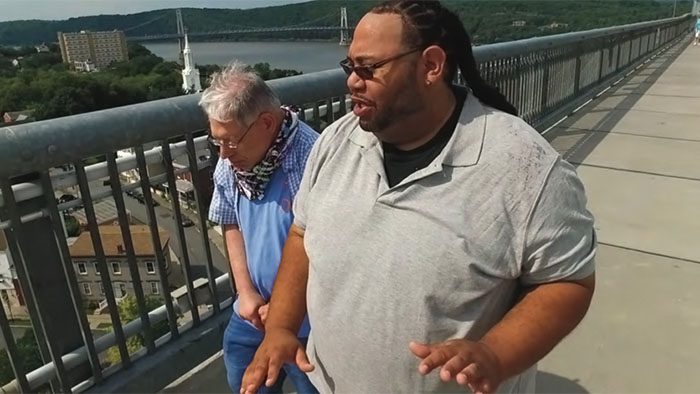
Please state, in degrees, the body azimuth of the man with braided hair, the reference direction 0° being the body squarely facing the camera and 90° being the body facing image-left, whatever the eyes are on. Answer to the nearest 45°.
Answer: approximately 45°

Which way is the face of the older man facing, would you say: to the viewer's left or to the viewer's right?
to the viewer's left

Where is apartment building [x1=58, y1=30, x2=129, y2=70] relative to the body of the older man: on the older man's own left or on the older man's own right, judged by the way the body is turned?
on the older man's own right

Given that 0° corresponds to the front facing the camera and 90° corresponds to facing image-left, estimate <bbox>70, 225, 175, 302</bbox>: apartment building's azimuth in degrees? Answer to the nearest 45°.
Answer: approximately 0°

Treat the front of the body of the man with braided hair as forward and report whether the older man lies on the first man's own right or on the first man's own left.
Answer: on the first man's own right

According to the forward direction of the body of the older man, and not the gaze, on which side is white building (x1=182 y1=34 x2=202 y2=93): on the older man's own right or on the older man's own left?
on the older man's own right

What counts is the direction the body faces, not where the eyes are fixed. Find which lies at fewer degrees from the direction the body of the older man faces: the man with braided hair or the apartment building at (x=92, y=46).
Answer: the man with braided hair

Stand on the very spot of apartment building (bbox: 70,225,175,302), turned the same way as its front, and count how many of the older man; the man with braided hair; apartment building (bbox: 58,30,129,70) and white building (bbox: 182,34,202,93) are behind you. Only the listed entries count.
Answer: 2

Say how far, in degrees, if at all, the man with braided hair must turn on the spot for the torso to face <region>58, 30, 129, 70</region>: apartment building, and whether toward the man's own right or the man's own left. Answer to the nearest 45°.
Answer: approximately 90° to the man's own right

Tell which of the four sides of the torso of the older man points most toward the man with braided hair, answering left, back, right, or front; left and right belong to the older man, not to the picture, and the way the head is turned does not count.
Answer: left
